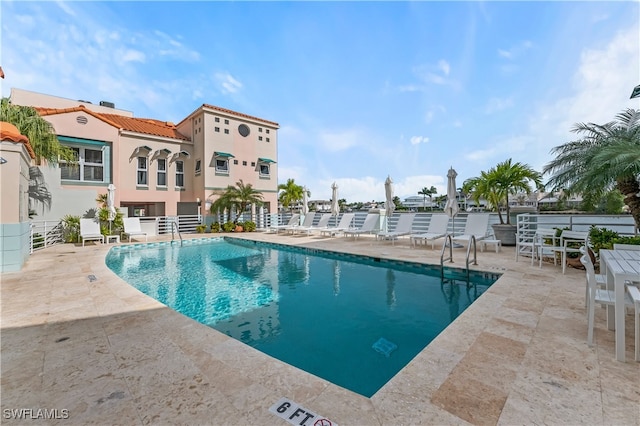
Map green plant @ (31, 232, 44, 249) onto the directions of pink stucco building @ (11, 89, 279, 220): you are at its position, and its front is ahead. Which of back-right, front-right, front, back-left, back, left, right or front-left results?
right

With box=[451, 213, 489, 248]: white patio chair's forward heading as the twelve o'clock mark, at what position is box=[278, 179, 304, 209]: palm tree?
The palm tree is roughly at 3 o'clock from the white patio chair.

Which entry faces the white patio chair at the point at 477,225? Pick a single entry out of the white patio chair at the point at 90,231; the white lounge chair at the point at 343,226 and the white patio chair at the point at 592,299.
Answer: the white patio chair at the point at 90,231

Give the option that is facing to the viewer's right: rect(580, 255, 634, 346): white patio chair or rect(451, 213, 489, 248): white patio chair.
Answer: rect(580, 255, 634, 346): white patio chair

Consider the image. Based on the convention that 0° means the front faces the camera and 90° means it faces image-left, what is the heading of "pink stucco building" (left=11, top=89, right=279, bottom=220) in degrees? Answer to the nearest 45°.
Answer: approximately 315°

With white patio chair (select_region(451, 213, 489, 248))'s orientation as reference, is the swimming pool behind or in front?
in front

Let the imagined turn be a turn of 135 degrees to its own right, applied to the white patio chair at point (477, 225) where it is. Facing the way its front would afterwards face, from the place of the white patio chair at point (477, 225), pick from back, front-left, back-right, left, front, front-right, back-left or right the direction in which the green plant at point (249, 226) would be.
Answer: left

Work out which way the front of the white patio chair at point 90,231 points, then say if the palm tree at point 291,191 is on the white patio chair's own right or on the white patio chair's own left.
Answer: on the white patio chair's own left

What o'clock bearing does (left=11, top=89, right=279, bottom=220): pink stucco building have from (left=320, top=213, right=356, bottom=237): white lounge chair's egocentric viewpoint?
The pink stucco building is roughly at 2 o'clock from the white lounge chair.

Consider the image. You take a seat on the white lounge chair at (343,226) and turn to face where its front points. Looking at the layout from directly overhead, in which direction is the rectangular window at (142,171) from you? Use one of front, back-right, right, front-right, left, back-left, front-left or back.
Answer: front-right

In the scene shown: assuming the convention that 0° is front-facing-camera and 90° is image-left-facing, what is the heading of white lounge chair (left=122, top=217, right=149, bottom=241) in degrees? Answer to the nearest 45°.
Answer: approximately 315°

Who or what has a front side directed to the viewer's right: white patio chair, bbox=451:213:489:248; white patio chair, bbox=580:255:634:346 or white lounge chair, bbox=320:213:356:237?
white patio chair, bbox=580:255:634:346

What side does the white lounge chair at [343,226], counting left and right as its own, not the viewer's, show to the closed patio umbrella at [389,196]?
left

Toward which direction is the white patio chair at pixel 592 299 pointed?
to the viewer's right

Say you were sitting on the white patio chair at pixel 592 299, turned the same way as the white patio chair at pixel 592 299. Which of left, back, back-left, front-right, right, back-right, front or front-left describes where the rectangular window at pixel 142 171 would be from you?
back

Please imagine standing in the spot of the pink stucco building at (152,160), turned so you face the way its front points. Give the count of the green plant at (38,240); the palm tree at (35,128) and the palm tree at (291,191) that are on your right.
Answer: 2
